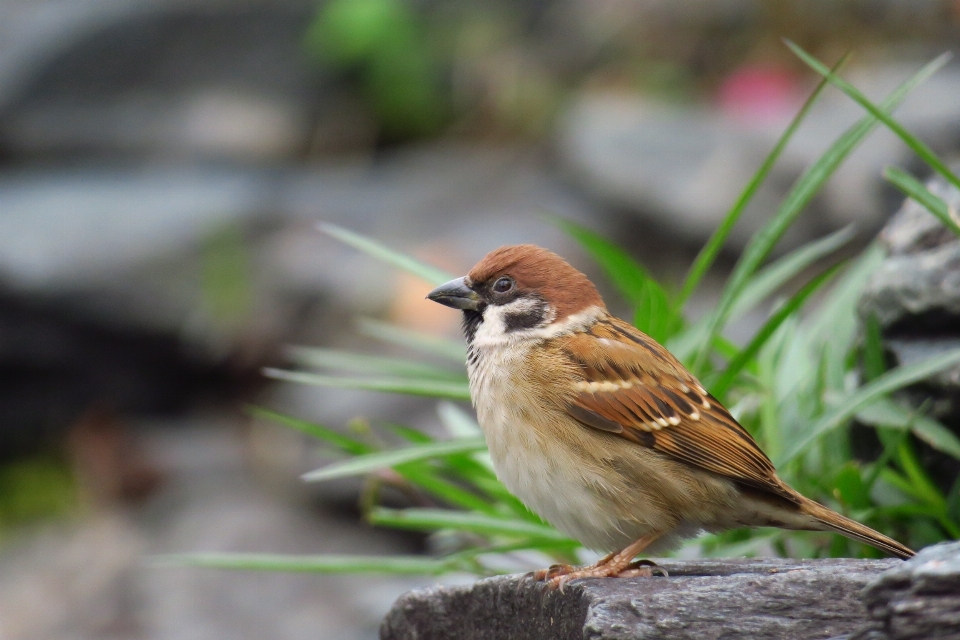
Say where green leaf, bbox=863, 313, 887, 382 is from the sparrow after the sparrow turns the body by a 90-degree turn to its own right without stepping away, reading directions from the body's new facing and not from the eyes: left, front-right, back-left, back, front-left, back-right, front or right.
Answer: front-right

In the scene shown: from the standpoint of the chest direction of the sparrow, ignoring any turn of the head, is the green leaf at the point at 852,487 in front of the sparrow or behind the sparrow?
behind

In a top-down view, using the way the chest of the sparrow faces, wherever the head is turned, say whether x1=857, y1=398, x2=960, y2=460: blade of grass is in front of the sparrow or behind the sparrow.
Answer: behind

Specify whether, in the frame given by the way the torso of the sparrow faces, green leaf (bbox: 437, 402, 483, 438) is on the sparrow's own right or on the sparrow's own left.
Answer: on the sparrow's own right

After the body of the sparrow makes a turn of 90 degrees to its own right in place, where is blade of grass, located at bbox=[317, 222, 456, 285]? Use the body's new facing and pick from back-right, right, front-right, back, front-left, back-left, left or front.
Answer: front-left

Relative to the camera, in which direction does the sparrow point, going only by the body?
to the viewer's left

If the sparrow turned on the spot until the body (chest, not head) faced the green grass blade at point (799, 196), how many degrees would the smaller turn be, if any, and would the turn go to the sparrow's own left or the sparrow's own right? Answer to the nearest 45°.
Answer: approximately 135° to the sparrow's own right

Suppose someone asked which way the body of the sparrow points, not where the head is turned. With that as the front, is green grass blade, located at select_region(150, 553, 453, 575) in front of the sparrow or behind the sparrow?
in front

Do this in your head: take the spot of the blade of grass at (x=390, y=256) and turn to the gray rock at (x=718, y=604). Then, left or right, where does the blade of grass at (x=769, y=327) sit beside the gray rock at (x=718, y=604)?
left

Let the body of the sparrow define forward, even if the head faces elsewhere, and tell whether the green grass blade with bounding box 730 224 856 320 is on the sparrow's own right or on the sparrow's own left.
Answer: on the sparrow's own right
